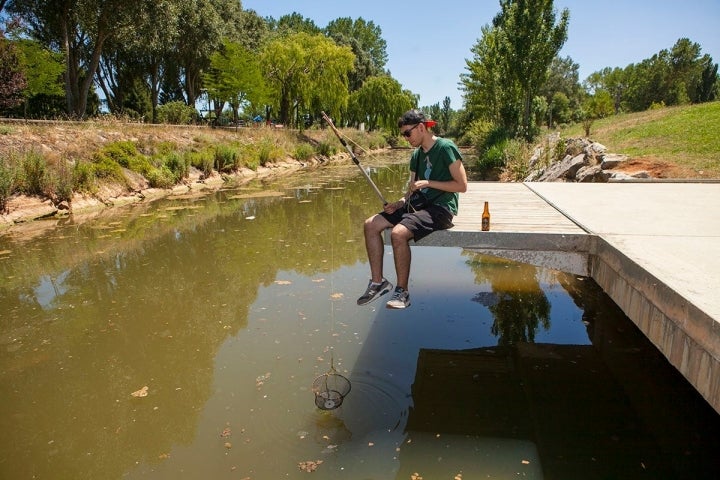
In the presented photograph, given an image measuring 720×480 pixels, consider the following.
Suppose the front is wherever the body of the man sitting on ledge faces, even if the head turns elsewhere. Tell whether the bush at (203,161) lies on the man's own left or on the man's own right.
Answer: on the man's own right

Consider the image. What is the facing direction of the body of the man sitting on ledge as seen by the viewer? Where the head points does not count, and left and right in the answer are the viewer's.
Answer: facing the viewer and to the left of the viewer

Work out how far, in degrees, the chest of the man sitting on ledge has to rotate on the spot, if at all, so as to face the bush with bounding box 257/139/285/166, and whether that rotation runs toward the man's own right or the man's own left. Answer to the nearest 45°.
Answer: approximately 135° to the man's own right

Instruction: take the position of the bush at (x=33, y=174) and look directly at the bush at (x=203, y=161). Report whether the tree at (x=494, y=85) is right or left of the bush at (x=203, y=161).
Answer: right

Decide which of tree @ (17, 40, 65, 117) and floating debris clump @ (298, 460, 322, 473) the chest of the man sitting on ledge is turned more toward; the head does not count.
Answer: the floating debris clump

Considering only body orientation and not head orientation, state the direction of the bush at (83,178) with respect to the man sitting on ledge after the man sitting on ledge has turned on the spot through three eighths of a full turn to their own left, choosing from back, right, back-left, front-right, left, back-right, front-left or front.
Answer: back-left

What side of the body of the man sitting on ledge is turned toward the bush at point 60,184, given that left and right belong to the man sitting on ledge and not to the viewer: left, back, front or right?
right

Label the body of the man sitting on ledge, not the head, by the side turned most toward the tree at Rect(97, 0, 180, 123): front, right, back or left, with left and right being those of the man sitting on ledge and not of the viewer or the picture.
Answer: right

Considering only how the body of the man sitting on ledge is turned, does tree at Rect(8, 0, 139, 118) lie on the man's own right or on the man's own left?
on the man's own right

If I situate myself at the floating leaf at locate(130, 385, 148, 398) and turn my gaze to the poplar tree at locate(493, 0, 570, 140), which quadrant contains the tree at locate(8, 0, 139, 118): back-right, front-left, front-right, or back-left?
front-left

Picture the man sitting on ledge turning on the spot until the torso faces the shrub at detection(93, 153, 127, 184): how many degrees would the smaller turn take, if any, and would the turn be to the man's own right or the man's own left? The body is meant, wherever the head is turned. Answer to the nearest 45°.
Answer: approximately 90° to the man's own right

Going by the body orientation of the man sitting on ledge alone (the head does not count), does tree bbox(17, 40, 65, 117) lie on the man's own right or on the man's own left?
on the man's own right

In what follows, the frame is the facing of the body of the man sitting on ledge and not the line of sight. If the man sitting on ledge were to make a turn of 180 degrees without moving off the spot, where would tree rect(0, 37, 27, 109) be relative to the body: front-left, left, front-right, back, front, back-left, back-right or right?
left

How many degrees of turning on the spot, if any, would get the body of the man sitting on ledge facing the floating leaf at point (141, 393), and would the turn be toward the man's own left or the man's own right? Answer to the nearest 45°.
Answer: approximately 45° to the man's own right

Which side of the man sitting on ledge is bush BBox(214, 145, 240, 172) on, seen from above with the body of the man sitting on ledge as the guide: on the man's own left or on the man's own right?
on the man's own right

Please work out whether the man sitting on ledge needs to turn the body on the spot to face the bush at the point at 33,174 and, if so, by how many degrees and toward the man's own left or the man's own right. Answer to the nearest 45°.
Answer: approximately 90° to the man's own right

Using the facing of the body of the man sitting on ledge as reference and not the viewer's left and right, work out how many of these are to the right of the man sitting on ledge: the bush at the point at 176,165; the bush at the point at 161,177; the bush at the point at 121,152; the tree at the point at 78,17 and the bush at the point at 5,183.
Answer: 5

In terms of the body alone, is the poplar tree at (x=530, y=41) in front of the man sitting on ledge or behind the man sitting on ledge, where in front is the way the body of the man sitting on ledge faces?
behind

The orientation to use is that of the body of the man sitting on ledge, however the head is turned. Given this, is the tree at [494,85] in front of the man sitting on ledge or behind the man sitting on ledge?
behind
